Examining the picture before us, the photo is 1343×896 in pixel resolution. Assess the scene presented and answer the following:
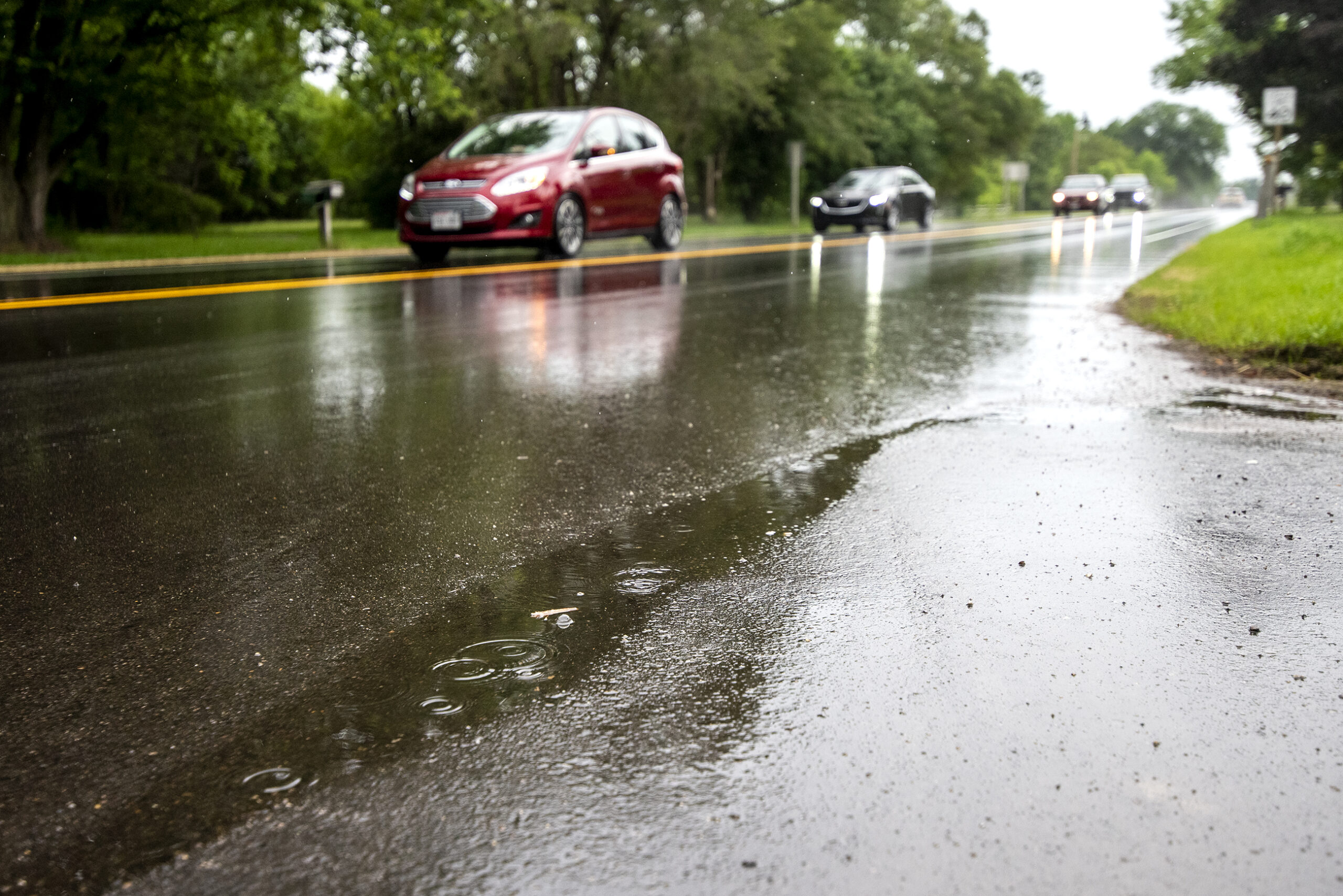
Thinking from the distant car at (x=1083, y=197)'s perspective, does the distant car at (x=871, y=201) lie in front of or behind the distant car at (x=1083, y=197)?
in front

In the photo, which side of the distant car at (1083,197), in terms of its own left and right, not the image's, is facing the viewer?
front

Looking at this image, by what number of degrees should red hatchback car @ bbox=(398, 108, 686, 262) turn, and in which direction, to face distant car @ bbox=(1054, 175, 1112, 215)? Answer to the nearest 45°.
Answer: approximately 180°

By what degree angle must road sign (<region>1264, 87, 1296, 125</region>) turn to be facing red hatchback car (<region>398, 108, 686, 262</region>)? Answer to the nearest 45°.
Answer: approximately 45° to its right

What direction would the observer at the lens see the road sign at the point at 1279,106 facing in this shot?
facing the viewer

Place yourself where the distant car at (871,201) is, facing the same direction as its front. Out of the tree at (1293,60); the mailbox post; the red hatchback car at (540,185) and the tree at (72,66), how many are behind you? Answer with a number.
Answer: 1

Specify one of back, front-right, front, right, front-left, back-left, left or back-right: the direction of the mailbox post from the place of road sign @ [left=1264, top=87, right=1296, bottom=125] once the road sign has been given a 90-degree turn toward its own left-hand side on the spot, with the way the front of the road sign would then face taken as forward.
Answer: back-right

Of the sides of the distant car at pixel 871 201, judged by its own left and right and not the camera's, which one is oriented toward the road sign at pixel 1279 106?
left

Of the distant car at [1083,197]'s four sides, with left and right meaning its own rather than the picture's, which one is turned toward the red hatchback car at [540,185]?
front

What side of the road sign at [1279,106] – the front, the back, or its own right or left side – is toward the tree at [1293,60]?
back

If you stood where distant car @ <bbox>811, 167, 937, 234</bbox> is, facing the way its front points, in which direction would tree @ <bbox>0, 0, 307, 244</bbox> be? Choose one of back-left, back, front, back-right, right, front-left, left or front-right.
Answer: front

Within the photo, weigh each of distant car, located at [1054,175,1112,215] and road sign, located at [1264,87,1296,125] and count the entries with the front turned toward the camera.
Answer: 2
